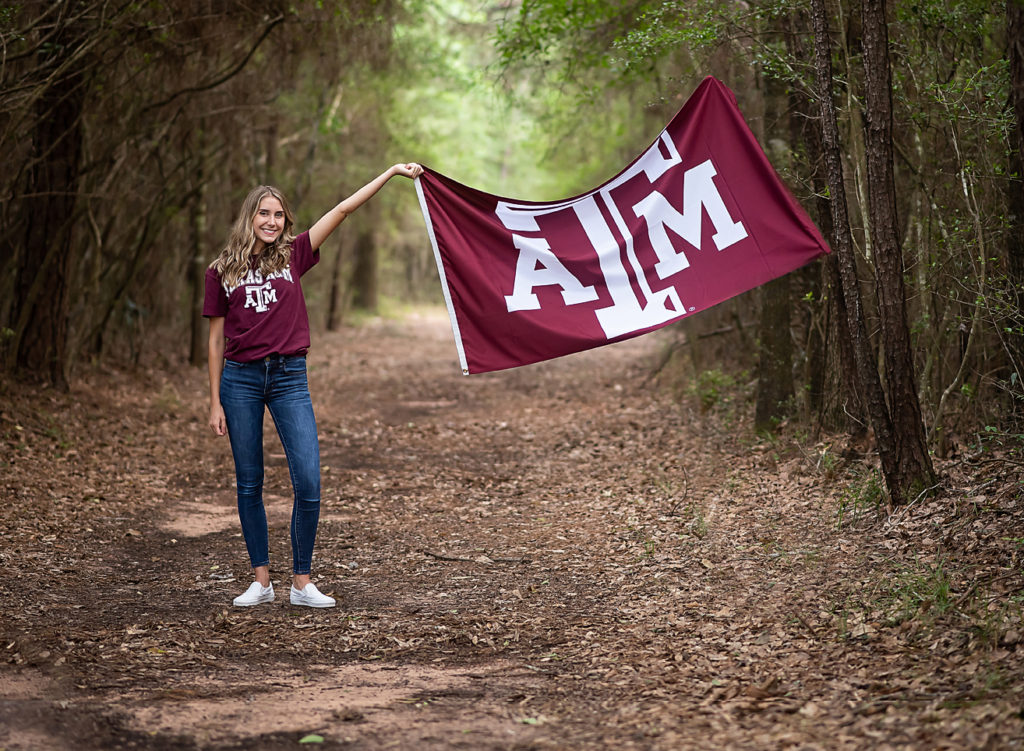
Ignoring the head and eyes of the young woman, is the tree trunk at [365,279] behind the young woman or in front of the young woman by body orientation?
behind

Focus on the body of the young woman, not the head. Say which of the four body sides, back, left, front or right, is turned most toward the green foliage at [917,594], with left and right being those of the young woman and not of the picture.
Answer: left

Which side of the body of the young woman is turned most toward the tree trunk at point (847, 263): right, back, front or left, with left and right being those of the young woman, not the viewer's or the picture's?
left

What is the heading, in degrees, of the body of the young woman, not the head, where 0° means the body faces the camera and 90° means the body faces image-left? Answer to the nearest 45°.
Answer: approximately 0°

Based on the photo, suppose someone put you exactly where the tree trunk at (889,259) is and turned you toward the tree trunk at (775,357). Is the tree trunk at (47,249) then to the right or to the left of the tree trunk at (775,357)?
left

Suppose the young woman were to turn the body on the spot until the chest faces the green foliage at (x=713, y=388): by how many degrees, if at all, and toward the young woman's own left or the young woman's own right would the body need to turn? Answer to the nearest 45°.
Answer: approximately 135° to the young woman's own left

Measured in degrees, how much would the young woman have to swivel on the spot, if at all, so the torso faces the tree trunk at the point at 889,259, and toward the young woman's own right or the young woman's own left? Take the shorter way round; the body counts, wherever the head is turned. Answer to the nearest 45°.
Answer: approximately 90° to the young woman's own left

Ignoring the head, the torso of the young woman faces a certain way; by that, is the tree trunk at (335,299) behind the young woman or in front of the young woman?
behind

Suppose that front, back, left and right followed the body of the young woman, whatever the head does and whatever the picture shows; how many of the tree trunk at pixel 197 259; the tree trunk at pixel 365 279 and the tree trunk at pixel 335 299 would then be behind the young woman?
3

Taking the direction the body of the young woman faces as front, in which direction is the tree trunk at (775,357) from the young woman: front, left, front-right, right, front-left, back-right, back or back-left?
back-left

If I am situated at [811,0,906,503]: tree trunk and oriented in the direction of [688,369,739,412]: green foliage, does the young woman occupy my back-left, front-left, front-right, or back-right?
back-left
